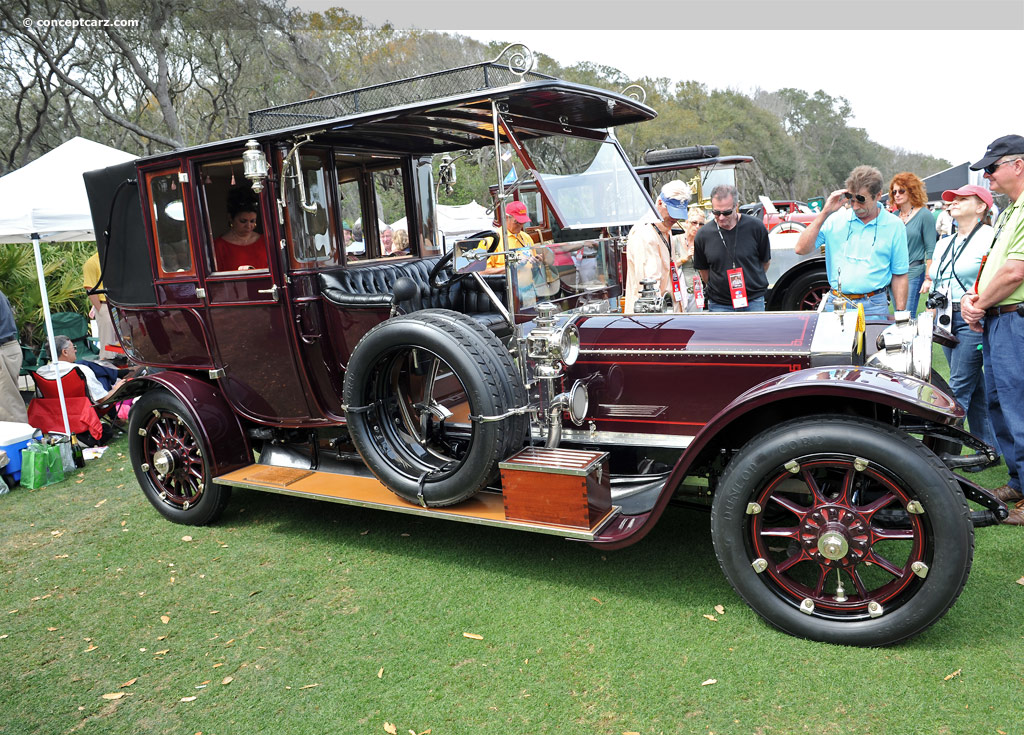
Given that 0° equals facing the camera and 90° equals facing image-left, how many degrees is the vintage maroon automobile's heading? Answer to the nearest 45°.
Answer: approximately 315°

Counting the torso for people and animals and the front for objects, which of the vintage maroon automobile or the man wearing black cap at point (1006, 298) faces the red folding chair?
the man wearing black cap

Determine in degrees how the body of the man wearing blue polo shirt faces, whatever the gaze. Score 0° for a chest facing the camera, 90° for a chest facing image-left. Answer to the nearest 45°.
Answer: approximately 45°

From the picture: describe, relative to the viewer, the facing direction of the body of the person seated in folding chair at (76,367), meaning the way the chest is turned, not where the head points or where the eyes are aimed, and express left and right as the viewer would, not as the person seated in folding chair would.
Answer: facing to the right of the viewer

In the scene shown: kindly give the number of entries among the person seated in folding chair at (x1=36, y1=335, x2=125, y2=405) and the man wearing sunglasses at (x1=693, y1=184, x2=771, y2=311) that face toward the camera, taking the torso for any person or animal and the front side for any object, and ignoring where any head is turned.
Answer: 1

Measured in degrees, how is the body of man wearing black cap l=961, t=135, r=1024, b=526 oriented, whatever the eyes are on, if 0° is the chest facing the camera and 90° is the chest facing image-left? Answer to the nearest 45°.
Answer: approximately 90°

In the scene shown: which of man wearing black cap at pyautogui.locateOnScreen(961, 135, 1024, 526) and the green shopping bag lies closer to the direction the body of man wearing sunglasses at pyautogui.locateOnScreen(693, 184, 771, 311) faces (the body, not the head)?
the man wearing black cap

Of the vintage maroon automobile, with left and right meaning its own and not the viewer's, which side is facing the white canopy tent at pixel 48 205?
back

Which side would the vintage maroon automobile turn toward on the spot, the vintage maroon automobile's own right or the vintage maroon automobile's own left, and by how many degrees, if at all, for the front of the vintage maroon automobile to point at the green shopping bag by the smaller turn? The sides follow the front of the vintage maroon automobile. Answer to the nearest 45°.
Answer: approximately 180°
